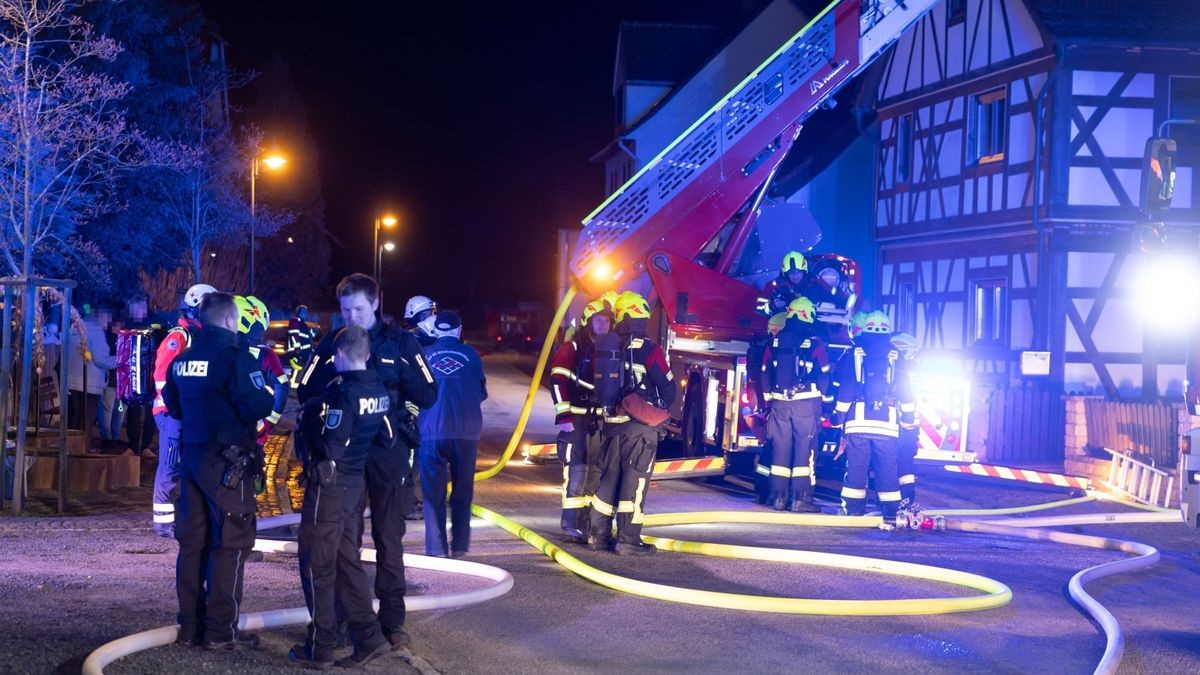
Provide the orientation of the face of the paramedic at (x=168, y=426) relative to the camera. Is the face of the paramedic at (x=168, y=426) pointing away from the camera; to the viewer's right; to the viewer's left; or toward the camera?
to the viewer's right

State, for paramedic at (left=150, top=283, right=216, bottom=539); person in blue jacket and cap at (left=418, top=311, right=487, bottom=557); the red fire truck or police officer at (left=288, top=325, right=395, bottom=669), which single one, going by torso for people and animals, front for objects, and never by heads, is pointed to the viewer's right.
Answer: the paramedic

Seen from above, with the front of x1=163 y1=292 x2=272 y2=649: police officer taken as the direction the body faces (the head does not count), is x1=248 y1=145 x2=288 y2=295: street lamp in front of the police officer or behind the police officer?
in front

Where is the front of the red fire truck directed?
away from the camera

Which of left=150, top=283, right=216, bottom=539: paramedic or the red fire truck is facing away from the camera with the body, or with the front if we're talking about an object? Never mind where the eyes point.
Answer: the red fire truck

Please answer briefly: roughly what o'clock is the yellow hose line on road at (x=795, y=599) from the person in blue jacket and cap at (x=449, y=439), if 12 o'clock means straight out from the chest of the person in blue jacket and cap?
The yellow hose line on road is roughly at 4 o'clock from the person in blue jacket and cap.

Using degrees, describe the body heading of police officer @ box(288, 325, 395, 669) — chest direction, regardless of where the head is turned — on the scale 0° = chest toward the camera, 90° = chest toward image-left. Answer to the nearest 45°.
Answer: approximately 135°

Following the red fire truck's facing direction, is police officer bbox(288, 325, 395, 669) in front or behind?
behind

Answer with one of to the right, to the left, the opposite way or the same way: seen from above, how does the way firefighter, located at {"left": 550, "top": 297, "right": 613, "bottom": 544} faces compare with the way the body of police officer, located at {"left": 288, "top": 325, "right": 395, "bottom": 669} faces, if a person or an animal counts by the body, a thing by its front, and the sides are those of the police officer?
the opposite way

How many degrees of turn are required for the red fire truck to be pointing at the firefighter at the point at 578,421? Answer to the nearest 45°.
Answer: approximately 180°

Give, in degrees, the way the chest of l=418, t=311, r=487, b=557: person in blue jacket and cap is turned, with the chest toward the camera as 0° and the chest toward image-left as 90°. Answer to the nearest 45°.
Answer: approximately 180°

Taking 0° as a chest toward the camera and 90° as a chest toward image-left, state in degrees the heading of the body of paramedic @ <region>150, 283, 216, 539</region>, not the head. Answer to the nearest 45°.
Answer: approximately 270°

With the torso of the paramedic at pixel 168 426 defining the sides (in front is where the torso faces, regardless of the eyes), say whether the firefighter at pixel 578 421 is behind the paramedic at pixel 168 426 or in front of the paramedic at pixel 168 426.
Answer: in front

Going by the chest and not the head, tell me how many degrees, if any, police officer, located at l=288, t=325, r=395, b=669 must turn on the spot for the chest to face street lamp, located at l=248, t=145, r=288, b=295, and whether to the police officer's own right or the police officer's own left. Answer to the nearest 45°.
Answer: approximately 45° to the police officer's own right

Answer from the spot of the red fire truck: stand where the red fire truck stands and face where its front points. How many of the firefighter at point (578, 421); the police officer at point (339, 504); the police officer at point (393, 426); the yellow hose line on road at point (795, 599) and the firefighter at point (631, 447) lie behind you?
5

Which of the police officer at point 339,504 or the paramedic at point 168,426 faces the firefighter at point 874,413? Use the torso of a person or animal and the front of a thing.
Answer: the paramedic at point 168,426
